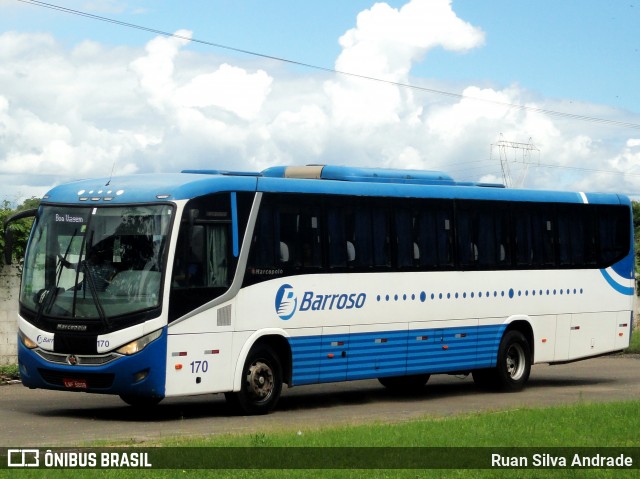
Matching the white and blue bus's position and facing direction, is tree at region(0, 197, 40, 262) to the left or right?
on its right

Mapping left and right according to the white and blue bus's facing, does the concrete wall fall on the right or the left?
on its right

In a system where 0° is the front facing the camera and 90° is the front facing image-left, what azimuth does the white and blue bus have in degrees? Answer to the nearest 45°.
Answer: approximately 45°
